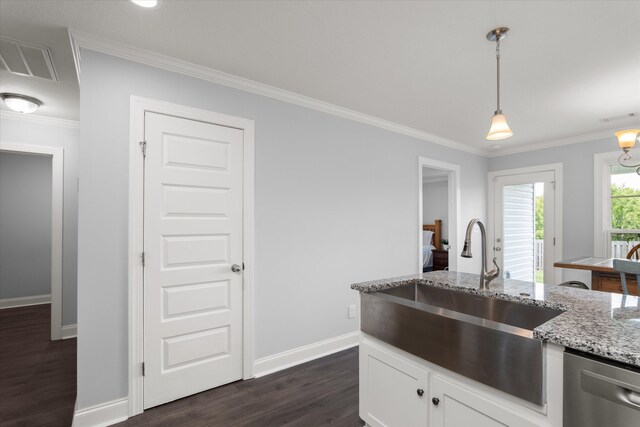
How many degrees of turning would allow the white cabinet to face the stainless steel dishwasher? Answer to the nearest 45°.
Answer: approximately 90° to its left

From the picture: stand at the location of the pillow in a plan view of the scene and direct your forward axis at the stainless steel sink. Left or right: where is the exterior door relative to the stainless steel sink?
left

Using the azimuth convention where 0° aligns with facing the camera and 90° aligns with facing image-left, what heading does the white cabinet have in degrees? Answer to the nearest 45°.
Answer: approximately 45°

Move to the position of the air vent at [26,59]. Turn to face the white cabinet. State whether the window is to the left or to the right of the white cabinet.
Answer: left

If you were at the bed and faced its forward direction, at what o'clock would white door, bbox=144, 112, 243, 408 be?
The white door is roughly at 11 o'clock from the bed.

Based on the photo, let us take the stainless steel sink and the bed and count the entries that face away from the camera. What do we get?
0

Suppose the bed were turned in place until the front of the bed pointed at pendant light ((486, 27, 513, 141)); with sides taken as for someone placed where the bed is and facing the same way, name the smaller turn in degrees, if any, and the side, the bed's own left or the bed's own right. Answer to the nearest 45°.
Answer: approximately 45° to the bed's own left

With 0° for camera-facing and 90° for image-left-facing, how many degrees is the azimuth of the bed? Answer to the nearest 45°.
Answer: approximately 45°
